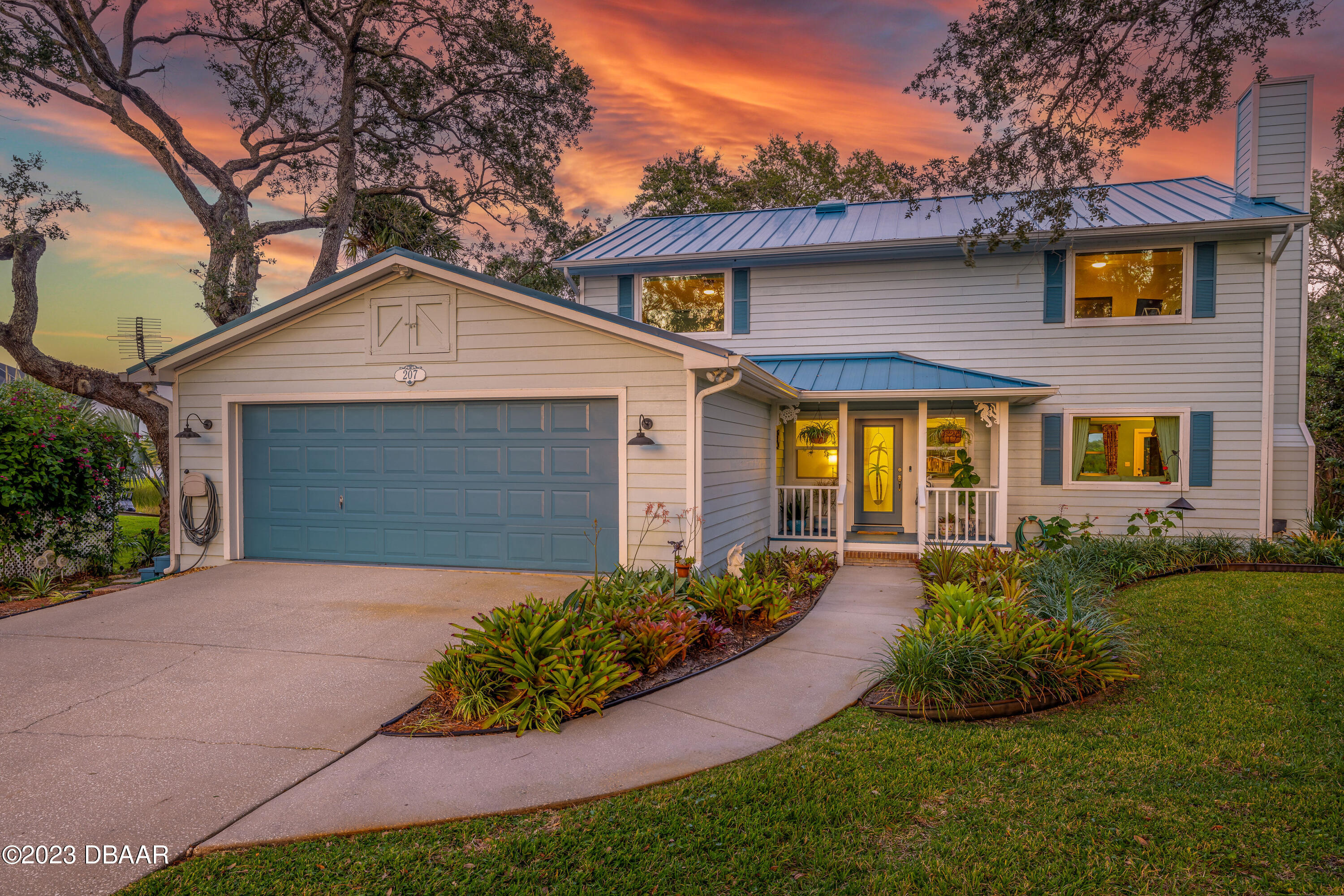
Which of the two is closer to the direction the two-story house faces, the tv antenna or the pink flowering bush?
the pink flowering bush

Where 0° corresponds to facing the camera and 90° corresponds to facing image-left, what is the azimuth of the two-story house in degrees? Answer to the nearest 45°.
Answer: approximately 0°

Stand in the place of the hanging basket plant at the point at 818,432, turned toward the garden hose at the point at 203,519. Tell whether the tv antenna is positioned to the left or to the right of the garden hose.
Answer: right

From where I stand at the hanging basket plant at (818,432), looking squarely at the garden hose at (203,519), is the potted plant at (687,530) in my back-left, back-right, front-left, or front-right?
front-left

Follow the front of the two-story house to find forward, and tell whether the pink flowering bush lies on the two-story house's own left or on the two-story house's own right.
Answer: on the two-story house's own right

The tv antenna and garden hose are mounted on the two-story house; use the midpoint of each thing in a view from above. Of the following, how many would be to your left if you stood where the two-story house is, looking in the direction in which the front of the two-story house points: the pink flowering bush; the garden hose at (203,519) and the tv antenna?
0

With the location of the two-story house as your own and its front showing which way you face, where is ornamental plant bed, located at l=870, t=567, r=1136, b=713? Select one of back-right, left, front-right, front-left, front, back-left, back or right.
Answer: front

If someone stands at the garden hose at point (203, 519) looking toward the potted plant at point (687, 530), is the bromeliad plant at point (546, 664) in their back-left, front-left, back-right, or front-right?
front-right

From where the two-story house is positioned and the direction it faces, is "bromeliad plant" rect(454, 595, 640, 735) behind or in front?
in front

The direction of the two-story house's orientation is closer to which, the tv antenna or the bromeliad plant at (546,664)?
the bromeliad plant

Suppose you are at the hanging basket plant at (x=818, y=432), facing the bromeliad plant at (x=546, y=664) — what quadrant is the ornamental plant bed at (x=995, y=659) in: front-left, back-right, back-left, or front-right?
front-left

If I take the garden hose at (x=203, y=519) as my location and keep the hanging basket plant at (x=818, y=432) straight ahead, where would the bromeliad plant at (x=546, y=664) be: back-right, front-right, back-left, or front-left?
front-right
